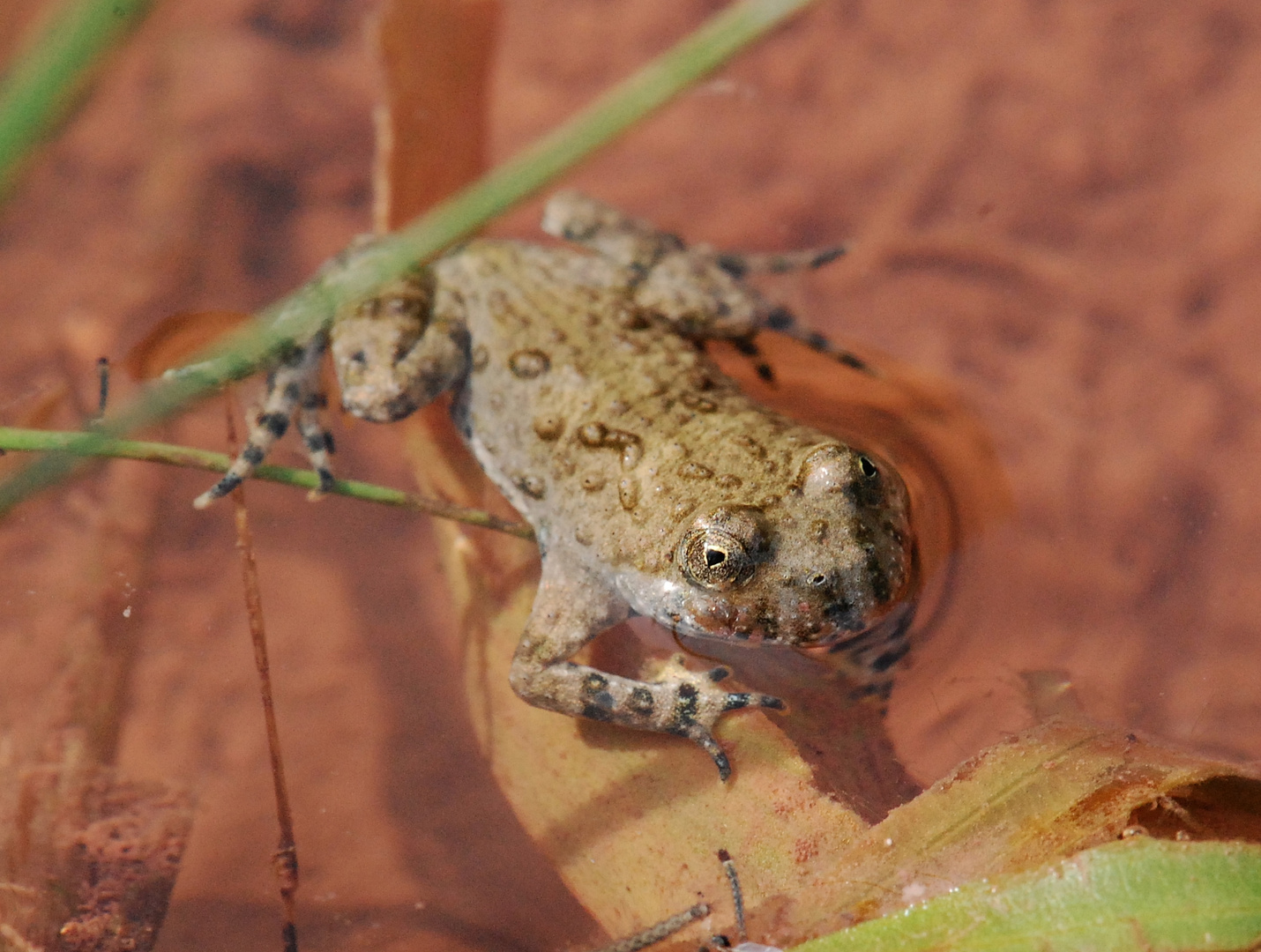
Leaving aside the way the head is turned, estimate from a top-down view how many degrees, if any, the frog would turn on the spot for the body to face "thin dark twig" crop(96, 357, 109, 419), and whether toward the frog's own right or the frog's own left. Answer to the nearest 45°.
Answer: approximately 135° to the frog's own right

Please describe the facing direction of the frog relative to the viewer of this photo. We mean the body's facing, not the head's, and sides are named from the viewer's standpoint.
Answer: facing the viewer and to the right of the viewer
